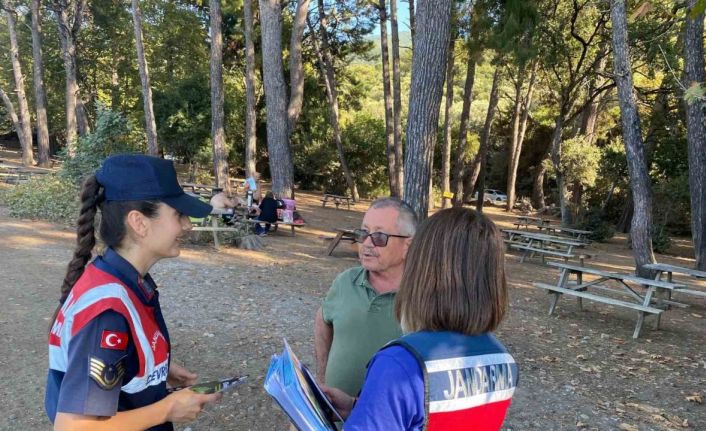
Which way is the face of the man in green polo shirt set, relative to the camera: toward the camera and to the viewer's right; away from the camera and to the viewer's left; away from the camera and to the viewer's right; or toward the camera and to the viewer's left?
toward the camera and to the viewer's left

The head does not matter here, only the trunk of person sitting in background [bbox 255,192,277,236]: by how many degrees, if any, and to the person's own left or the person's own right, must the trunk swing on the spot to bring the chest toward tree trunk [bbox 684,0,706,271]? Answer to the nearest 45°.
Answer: approximately 135° to the person's own left

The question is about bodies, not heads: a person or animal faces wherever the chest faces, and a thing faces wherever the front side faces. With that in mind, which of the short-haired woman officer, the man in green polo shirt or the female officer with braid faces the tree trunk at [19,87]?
the short-haired woman officer

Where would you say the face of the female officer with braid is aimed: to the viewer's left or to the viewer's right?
to the viewer's right

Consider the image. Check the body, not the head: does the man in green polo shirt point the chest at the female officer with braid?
yes

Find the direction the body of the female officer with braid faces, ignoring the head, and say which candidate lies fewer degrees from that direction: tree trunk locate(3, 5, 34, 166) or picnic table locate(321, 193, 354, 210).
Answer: the picnic table

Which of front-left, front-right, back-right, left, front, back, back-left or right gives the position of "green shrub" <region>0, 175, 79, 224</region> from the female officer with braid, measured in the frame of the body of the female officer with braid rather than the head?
left

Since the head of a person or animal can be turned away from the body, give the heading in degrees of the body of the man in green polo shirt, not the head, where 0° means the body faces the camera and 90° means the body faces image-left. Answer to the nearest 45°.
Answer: approximately 45°

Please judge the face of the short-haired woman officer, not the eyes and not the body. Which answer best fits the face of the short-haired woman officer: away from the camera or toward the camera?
away from the camera

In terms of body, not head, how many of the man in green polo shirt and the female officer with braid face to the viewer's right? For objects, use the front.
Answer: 1

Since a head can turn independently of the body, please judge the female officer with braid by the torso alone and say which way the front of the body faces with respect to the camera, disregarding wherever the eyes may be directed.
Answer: to the viewer's right
